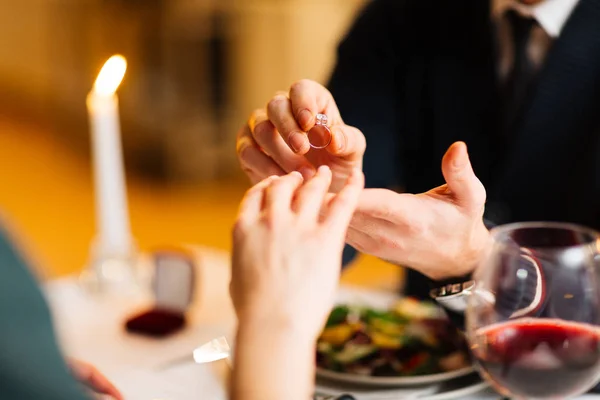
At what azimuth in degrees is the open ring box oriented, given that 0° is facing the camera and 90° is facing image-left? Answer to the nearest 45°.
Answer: approximately 45°

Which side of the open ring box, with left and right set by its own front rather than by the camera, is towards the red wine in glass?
left

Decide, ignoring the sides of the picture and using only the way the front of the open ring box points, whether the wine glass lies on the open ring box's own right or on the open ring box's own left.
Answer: on the open ring box's own left
